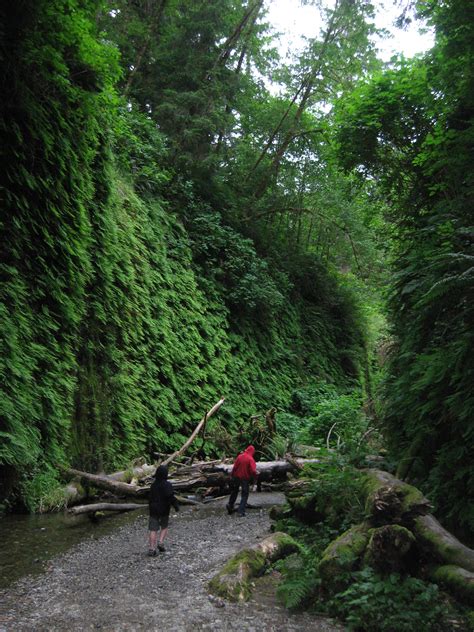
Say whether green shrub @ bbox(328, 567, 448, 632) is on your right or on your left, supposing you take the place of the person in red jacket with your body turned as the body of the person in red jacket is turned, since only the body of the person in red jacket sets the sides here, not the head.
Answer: on your right

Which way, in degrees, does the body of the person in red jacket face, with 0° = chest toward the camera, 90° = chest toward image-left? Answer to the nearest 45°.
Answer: approximately 225°

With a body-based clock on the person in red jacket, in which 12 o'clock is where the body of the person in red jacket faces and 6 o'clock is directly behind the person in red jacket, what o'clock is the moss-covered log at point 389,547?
The moss-covered log is roughly at 4 o'clock from the person in red jacket.

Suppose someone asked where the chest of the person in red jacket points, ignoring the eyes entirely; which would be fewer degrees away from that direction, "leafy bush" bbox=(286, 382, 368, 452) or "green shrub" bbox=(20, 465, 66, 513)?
the leafy bush

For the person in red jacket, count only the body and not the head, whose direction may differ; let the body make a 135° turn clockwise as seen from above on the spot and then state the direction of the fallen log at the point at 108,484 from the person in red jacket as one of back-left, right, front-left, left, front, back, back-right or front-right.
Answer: right

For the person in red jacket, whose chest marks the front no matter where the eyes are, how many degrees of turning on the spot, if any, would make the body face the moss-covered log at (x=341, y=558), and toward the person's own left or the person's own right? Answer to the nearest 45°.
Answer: approximately 135° to the person's own right

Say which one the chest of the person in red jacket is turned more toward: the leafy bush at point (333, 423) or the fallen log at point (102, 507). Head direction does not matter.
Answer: the leafy bush
